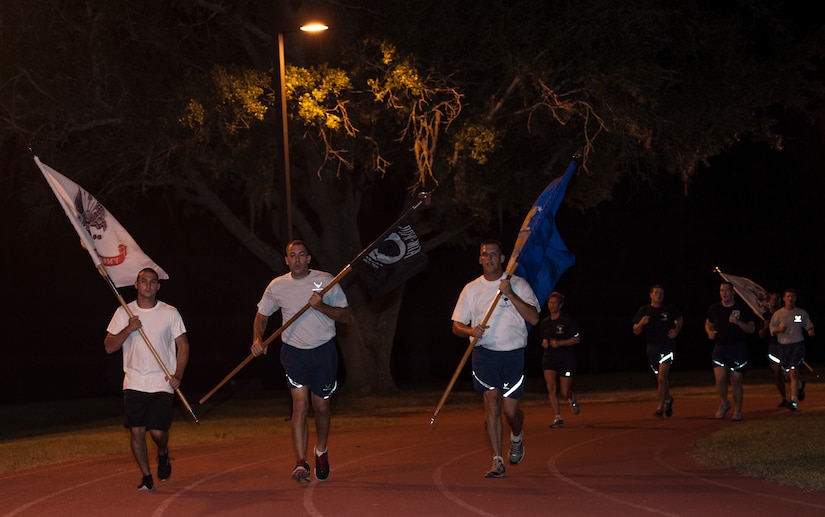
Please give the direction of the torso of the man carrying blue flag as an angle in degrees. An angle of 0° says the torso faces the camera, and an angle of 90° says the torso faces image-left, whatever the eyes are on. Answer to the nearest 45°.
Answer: approximately 0°

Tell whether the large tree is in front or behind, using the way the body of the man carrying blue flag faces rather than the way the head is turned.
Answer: behind
